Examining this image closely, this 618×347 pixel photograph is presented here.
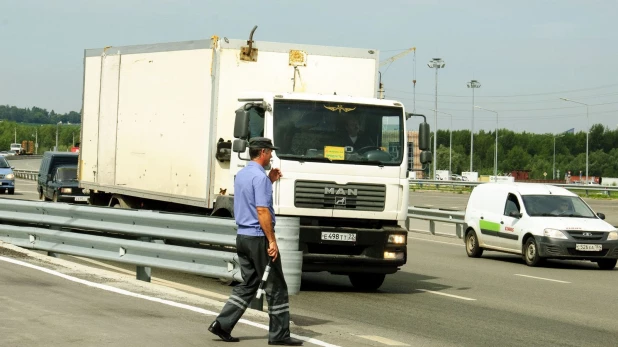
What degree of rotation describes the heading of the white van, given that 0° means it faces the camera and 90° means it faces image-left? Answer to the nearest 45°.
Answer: approximately 315°

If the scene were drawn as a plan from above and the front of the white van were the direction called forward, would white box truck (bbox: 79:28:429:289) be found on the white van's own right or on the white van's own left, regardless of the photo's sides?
on the white van's own right

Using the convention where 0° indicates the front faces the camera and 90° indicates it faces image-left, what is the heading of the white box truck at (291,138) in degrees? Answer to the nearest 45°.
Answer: approximately 315°

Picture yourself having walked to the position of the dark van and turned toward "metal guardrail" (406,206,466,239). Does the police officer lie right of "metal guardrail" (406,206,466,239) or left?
right

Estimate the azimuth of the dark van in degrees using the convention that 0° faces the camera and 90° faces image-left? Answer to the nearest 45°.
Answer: approximately 315°

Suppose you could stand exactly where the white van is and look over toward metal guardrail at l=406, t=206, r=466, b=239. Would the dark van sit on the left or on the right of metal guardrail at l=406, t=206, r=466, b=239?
left

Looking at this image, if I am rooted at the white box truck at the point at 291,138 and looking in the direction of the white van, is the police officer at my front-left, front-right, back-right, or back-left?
back-right

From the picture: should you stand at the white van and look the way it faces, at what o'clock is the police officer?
The police officer is roughly at 2 o'clock from the white van.

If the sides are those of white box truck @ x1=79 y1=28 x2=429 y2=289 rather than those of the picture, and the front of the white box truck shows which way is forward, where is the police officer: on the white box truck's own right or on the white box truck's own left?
on the white box truck's own right
